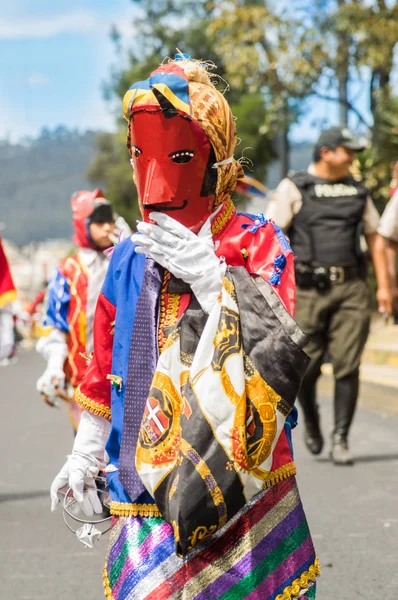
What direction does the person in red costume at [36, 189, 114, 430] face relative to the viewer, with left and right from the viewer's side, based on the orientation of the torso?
facing the viewer and to the right of the viewer

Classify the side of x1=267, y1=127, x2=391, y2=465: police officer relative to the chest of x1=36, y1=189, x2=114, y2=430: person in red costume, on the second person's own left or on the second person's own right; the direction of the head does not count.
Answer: on the second person's own left

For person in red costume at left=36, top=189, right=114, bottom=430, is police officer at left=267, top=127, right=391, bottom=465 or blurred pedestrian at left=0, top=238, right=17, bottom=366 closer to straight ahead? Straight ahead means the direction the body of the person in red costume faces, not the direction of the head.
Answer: the police officer

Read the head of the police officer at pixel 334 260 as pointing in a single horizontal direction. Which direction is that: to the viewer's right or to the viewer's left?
to the viewer's right

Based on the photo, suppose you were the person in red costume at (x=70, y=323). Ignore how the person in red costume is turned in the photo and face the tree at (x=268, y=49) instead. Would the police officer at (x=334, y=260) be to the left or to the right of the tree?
right

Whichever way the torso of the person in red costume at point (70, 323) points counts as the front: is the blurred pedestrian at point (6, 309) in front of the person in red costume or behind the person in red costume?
behind

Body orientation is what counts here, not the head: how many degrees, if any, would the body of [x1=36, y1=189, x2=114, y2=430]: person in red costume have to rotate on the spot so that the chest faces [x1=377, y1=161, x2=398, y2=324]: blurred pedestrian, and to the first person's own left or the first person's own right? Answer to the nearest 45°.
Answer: approximately 45° to the first person's own left

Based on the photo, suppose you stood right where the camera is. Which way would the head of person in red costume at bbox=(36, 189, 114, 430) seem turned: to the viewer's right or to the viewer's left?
to the viewer's right
